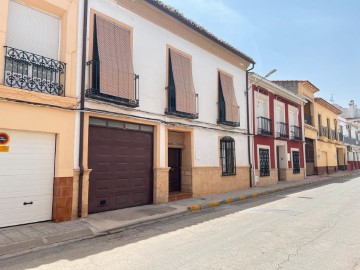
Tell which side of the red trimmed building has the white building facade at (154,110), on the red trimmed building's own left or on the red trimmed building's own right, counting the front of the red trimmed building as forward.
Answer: on the red trimmed building's own right

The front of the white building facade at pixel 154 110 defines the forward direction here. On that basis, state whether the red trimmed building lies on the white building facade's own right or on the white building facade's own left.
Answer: on the white building facade's own left

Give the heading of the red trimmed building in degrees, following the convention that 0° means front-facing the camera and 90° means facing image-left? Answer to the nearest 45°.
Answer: approximately 315°
